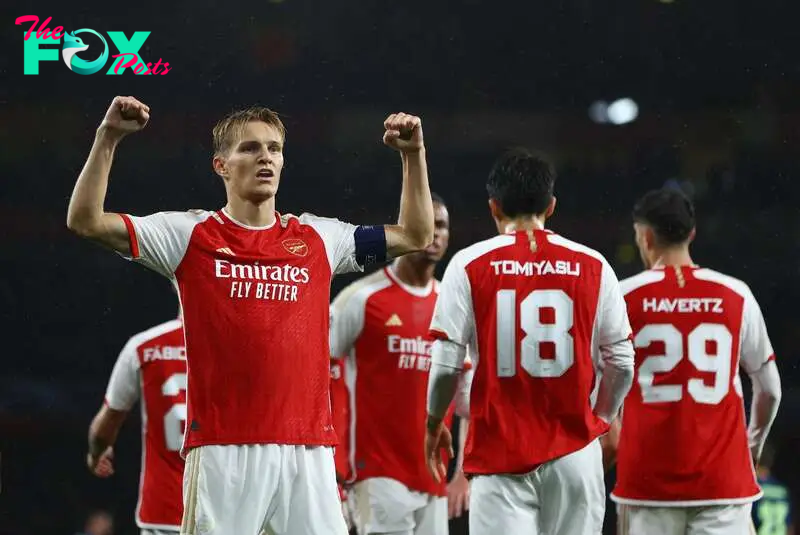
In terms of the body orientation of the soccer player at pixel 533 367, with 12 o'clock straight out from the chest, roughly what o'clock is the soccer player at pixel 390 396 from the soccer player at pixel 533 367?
the soccer player at pixel 390 396 is roughly at 11 o'clock from the soccer player at pixel 533 367.

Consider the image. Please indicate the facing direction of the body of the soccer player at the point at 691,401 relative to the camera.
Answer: away from the camera

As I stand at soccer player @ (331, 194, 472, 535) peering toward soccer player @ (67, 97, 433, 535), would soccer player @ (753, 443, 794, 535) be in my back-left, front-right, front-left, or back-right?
back-left

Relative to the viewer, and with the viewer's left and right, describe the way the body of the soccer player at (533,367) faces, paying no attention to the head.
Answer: facing away from the viewer

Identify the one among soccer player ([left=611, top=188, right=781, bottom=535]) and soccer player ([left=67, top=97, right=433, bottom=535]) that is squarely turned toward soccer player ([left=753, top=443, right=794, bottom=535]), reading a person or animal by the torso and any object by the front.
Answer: soccer player ([left=611, top=188, right=781, bottom=535])

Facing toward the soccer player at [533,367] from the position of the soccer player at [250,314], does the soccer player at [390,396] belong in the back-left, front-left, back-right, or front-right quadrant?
front-left

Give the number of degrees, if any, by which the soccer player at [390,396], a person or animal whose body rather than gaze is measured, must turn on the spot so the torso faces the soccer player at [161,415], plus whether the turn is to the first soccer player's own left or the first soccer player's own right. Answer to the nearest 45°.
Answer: approximately 135° to the first soccer player's own right

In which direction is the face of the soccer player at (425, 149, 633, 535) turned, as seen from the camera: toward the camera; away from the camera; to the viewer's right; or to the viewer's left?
away from the camera

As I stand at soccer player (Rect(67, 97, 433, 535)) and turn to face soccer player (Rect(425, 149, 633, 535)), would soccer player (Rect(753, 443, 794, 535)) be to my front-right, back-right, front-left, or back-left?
front-left

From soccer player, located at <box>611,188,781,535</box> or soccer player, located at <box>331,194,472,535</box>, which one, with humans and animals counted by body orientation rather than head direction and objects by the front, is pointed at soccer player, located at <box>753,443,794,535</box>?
soccer player, located at <box>611,188,781,535</box>

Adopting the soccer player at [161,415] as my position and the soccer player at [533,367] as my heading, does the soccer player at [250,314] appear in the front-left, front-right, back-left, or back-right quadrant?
front-right

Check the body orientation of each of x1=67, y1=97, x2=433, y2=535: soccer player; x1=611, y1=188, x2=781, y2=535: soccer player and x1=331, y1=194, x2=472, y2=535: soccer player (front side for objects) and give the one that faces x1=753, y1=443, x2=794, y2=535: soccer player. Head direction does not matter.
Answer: x1=611, y1=188, x2=781, y2=535: soccer player

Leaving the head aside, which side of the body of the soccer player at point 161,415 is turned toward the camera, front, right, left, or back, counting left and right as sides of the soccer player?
back

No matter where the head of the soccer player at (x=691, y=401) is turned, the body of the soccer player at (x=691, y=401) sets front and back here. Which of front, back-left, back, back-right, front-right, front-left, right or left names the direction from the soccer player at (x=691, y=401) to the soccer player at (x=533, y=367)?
back-left

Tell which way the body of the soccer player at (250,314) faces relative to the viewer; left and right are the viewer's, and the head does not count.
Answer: facing the viewer
